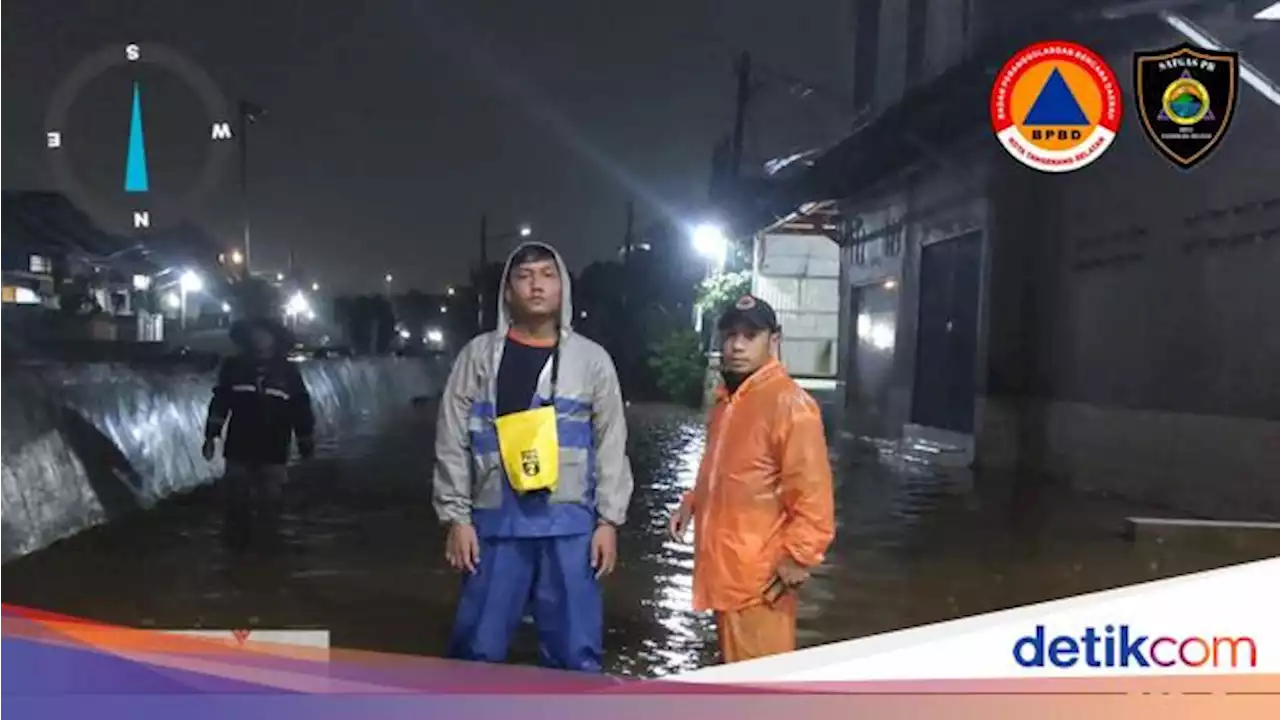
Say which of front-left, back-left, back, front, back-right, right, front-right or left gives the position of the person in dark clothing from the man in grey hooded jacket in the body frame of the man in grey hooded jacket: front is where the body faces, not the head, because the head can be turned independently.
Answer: back-right

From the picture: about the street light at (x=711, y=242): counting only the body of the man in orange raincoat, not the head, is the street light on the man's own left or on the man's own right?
on the man's own right

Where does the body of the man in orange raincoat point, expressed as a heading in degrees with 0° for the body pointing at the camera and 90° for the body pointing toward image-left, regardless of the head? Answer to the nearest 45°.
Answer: approximately 45°

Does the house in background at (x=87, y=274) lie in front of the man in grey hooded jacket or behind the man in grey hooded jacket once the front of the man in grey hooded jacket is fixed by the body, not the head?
behind

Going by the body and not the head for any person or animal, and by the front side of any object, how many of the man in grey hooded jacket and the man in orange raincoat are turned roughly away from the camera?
0

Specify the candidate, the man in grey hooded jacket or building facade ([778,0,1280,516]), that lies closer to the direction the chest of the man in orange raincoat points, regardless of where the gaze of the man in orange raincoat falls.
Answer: the man in grey hooded jacket

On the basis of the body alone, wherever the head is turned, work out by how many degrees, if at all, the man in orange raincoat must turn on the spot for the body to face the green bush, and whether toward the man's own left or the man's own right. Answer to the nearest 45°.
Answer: approximately 135° to the man's own right

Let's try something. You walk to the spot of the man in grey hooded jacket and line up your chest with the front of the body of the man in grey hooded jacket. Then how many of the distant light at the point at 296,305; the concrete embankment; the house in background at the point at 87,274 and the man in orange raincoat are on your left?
1

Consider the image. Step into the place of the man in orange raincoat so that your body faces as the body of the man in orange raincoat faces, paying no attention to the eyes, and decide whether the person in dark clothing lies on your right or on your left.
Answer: on your right
